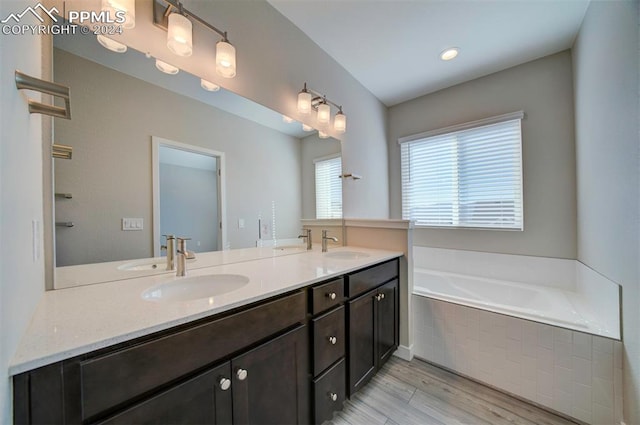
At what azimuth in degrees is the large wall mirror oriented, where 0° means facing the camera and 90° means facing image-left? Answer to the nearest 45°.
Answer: approximately 315°

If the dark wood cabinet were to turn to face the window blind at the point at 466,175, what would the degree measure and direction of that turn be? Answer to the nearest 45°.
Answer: approximately 90° to its left
